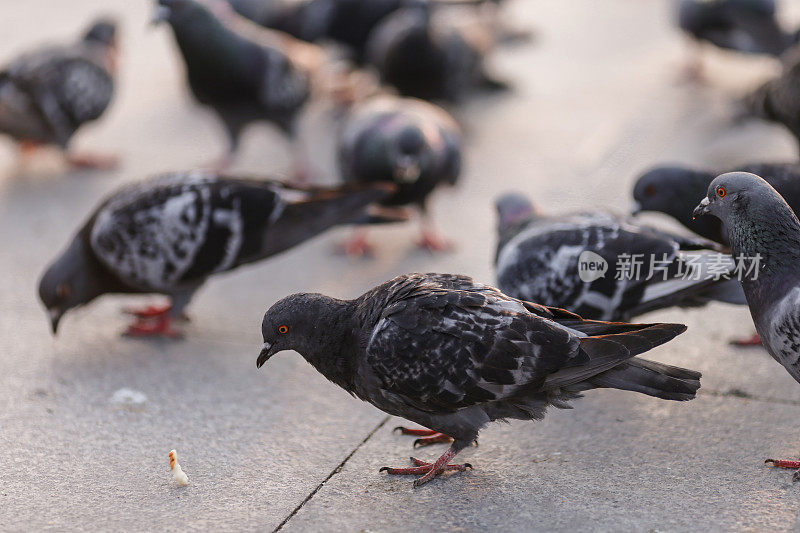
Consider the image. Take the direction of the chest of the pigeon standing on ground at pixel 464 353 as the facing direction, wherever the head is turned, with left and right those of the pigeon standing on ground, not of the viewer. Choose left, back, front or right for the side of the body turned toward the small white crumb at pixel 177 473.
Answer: front

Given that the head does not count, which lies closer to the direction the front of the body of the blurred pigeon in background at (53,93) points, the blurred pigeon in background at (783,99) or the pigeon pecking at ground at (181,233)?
the blurred pigeon in background

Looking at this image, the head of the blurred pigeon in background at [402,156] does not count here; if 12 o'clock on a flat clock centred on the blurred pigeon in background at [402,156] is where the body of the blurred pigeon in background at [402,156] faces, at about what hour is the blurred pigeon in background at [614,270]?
the blurred pigeon in background at [614,270] is roughly at 11 o'clock from the blurred pigeon in background at [402,156].

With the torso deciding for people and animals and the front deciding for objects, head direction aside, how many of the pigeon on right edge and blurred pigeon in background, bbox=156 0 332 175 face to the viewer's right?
0

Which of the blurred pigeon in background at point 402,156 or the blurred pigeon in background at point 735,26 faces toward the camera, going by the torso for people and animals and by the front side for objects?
the blurred pigeon in background at point 402,156

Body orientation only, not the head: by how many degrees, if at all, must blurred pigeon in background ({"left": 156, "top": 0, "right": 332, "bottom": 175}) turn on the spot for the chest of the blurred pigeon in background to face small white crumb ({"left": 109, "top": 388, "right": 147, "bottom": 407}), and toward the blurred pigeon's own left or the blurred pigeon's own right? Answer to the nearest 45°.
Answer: approximately 45° to the blurred pigeon's own left

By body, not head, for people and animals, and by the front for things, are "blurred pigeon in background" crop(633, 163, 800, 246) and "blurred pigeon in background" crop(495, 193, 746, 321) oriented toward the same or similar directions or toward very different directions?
same or similar directions

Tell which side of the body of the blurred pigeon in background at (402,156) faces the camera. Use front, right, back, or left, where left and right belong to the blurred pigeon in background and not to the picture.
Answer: front

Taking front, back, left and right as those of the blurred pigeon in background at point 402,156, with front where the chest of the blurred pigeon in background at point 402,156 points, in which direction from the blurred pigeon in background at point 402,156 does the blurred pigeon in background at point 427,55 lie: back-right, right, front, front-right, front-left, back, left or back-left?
back

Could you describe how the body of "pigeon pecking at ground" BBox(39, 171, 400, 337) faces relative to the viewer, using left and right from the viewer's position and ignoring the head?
facing to the left of the viewer
